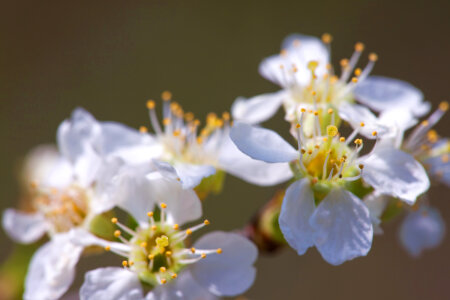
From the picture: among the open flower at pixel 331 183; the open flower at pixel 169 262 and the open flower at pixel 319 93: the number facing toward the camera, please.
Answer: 3

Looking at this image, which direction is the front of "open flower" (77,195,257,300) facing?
toward the camera

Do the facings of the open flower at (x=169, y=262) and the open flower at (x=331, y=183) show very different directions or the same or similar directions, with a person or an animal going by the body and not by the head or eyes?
same or similar directions

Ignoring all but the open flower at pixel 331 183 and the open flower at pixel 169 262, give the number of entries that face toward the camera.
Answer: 2

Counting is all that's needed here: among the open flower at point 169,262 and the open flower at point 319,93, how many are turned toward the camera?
2

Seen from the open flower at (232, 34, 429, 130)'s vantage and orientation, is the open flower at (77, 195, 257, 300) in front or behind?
in front

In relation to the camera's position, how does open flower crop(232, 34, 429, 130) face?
facing the viewer

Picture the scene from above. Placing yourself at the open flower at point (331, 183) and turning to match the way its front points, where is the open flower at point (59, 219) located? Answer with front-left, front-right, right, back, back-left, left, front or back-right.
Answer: right

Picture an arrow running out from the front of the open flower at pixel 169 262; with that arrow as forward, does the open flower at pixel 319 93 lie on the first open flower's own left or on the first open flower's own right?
on the first open flower's own left

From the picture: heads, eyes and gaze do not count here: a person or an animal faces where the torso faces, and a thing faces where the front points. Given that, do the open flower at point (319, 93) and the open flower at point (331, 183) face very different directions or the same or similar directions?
same or similar directions

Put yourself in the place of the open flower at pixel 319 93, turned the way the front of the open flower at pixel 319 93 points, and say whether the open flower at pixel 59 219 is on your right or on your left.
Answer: on your right
